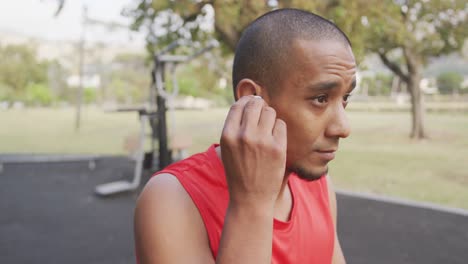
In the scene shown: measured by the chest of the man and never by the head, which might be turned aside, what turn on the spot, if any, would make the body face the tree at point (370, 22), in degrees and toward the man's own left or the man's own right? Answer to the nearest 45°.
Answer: approximately 135° to the man's own left

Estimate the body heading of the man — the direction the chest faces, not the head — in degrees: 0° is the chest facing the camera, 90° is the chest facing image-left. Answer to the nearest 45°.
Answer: approximately 315°
